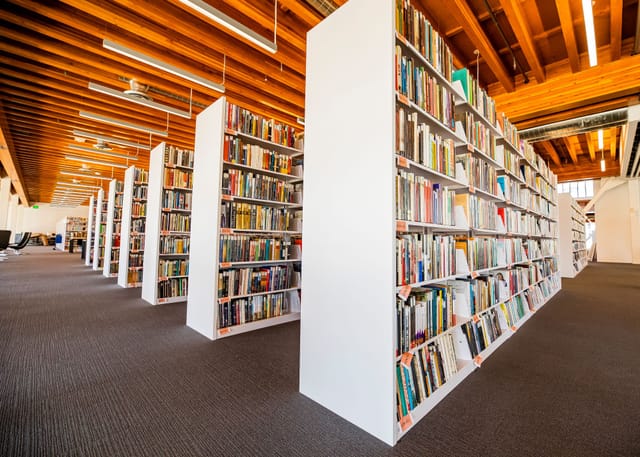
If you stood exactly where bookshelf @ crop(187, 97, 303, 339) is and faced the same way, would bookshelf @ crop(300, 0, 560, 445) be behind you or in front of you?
in front

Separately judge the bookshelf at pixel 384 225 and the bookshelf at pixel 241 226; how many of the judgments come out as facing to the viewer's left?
0

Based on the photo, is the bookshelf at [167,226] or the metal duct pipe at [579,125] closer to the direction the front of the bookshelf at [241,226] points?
the metal duct pipe

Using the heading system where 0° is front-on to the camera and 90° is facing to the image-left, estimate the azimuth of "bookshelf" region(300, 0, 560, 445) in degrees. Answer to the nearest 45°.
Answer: approximately 315°

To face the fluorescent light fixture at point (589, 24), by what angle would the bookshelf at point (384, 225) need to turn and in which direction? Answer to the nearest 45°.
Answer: approximately 90° to its left

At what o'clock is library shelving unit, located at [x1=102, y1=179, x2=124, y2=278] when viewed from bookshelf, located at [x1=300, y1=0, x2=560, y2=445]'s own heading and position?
The library shelving unit is roughly at 5 o'clock from the bookshelf.

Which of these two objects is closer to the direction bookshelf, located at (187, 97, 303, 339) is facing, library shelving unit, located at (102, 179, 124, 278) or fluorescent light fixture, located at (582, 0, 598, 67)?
the fluorescent light fixture

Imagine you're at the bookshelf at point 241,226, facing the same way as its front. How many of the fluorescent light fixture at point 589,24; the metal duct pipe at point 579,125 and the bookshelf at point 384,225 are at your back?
0

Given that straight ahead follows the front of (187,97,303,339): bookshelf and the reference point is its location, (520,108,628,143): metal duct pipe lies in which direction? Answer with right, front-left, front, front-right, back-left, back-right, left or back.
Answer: front-left

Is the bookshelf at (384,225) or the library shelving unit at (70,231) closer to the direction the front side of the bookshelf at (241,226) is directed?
the bookshelf

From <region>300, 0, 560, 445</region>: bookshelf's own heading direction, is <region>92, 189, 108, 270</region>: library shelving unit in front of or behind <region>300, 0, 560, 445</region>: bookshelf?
behind

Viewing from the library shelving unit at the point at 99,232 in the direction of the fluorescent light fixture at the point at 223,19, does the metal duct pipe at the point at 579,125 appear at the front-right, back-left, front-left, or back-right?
front-left

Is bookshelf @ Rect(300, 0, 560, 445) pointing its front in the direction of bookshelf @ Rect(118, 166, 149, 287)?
no

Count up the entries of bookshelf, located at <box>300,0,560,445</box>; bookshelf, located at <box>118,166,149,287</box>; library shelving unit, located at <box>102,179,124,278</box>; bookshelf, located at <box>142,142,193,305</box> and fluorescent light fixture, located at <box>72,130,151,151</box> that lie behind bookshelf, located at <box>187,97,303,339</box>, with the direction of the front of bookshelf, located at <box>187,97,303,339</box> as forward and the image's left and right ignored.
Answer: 4

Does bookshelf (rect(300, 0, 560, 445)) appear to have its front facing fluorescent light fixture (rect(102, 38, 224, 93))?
no

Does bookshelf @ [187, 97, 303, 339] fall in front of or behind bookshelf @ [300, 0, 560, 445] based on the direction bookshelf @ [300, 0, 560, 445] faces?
behind

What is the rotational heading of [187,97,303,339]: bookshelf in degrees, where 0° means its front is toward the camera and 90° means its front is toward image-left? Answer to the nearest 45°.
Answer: approximately 315°
